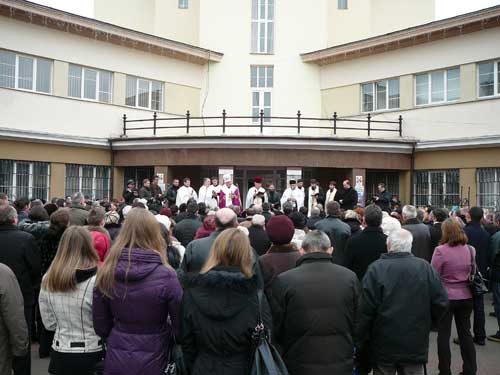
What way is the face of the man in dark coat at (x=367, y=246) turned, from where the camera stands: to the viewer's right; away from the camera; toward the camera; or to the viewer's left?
away from the camera

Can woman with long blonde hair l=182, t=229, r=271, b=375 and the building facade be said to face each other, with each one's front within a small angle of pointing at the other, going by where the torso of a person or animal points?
yes

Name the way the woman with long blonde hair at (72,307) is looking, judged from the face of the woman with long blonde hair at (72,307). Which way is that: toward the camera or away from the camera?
away from the camera

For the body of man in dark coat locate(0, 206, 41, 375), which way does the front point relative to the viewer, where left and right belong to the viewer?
facing away from the viewer

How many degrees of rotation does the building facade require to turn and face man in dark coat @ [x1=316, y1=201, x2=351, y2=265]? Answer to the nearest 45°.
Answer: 0° — it already faces them

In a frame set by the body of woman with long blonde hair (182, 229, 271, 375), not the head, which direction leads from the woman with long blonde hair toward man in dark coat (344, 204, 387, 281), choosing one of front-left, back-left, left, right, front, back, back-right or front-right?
front-right

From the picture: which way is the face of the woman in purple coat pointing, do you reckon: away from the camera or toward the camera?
away from the camera

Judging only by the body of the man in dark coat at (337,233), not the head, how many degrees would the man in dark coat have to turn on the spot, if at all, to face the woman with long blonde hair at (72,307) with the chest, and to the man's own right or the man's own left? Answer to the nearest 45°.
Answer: approximately 135° to the man's own left

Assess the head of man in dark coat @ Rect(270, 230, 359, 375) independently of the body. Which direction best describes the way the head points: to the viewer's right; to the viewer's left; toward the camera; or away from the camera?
away from the camera

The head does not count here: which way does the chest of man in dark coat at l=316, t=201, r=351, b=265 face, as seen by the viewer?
away from the camera

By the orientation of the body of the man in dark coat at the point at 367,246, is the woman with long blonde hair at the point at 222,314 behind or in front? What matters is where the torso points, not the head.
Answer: behind

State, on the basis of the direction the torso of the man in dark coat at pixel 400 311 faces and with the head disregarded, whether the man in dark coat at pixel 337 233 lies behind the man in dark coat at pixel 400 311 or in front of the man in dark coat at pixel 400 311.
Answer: in front

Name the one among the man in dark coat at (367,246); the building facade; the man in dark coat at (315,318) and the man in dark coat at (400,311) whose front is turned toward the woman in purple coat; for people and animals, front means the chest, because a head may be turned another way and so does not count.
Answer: the building facade

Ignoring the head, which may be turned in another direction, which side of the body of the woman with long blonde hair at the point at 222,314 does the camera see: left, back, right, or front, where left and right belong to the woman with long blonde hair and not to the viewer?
back

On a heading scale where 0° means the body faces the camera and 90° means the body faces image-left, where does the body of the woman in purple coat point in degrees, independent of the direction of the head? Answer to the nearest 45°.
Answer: approximately 180°

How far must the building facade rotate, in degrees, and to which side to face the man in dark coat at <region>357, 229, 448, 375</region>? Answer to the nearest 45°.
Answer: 0° — it already faces them

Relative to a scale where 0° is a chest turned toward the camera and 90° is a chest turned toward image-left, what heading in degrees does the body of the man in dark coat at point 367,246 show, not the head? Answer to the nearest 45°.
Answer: approximately 180°

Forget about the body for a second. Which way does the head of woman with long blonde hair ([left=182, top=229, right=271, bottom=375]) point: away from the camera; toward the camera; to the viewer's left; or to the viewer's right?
away from the camera

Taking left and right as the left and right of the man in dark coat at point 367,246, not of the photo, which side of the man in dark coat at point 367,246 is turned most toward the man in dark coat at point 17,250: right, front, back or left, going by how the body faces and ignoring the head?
left
